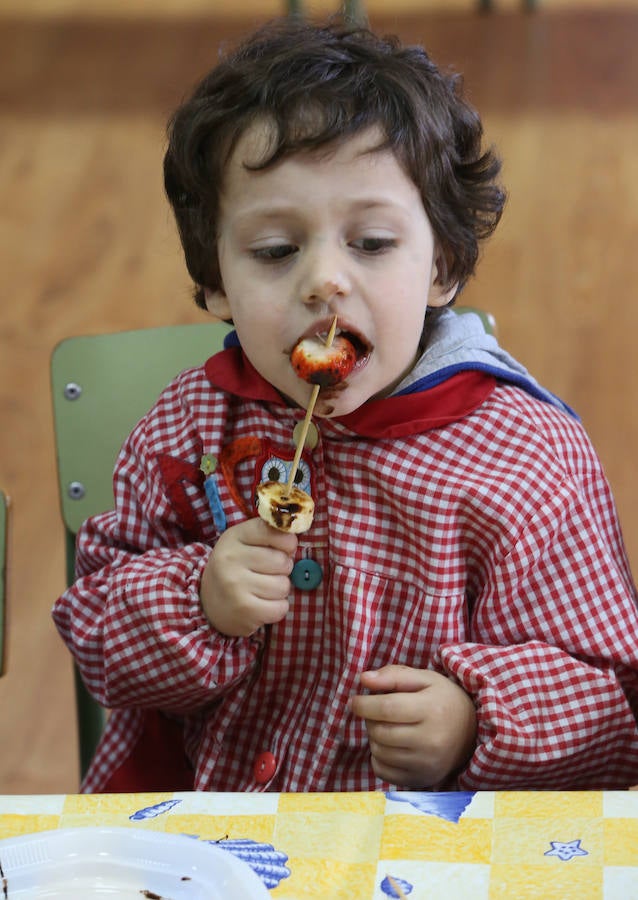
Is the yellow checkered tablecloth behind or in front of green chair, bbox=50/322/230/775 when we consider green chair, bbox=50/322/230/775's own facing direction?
in front

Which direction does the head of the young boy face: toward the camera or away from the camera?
toward the camera

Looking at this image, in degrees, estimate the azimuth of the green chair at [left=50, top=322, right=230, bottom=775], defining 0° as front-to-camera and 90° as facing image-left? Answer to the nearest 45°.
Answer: approximately 0°

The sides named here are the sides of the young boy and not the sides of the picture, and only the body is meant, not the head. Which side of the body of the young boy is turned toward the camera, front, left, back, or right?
front
